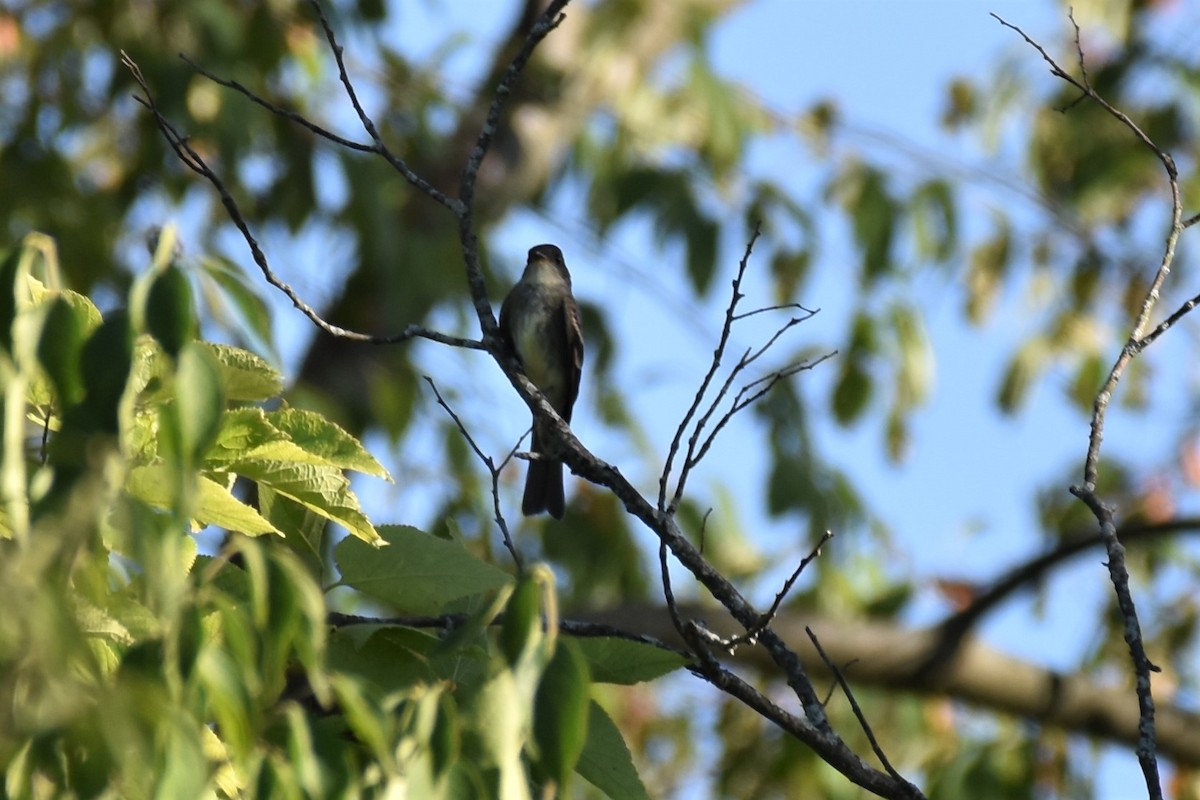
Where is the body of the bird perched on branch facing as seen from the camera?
toward the camera

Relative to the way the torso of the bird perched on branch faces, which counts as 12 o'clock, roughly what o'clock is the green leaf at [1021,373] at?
The green leaf is roughly at 8 o'clock from the bird perched on branch.
